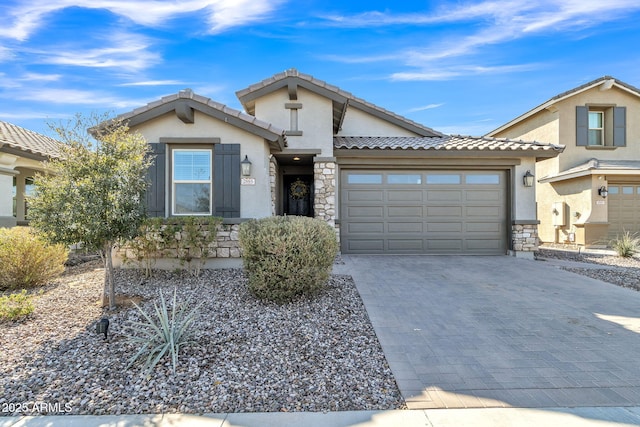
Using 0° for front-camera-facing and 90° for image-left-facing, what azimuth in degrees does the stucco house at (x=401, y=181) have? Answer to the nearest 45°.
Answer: approximately 0°

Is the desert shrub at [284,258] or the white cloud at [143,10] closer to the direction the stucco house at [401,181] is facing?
the desert shrub

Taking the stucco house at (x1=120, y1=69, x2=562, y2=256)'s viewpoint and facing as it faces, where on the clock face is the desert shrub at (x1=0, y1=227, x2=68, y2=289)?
The desert shrub is roughly at 2 o'clock from the stucco house.

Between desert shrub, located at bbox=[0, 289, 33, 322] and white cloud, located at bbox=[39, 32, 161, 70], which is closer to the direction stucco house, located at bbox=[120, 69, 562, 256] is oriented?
the desert shrub

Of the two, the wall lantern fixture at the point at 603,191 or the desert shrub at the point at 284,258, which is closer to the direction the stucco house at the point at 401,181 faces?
the desert shrub
